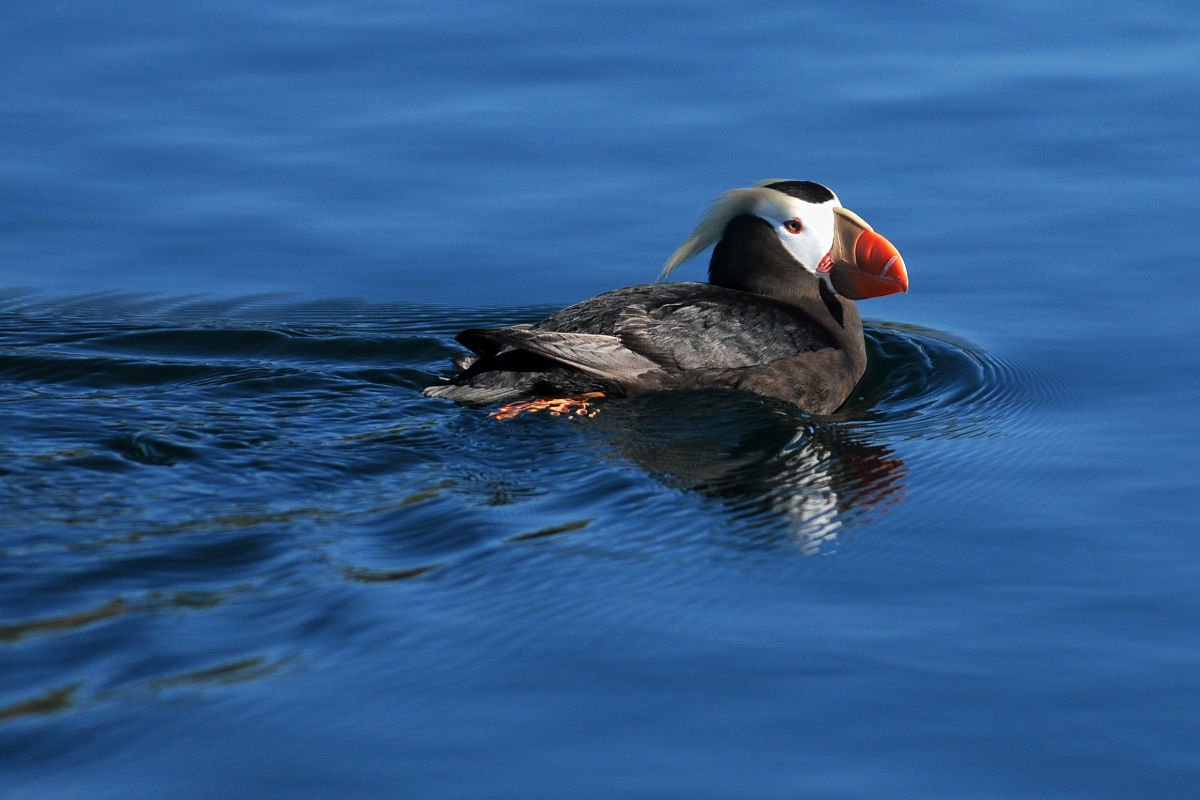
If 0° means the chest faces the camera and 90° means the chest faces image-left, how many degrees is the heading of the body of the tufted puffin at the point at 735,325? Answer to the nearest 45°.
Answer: approximately 270°
